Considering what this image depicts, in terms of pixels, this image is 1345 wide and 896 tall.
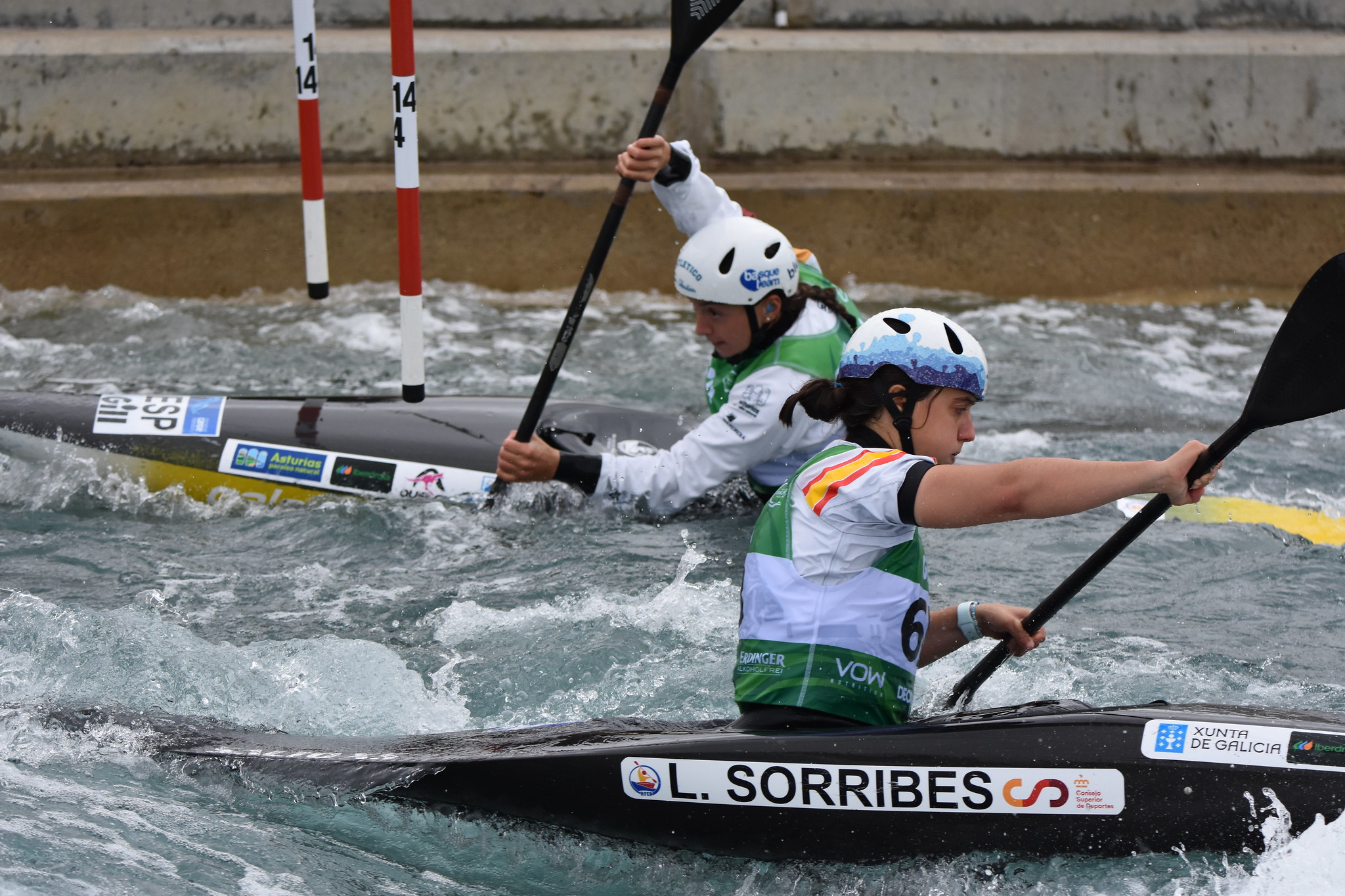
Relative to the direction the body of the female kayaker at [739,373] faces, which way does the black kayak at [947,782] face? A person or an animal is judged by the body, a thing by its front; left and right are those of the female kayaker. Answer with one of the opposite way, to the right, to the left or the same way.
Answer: the opposite way

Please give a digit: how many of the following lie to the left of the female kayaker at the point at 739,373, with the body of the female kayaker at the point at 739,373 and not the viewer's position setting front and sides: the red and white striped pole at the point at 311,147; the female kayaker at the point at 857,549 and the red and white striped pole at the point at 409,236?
1

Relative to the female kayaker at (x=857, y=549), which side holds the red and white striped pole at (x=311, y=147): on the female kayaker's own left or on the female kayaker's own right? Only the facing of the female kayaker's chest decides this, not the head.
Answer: on the female kayaker's own left

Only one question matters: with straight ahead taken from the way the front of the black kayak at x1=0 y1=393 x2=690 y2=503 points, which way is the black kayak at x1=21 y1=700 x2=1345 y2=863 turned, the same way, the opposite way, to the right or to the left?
the opposite way

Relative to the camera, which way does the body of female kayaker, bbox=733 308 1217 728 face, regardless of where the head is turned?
to the viewer's right

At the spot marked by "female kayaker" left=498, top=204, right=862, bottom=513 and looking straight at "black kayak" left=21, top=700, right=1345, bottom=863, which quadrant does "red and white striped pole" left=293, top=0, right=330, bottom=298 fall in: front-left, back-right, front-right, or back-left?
back-right

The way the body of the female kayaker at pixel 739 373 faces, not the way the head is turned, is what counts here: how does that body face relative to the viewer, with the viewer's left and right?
facing to the left of the viewer

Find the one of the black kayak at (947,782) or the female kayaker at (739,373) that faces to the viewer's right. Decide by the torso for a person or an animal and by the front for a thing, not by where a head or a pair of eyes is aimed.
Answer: the black kayak

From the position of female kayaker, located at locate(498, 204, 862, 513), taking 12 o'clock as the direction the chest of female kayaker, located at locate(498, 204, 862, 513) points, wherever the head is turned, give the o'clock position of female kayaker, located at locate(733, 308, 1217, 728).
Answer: female kayaker, located at locate(733, 308, 1217, 728) is roughly at 9 o'clock from female kayaker, located at locate(498, 204, 862, 513).

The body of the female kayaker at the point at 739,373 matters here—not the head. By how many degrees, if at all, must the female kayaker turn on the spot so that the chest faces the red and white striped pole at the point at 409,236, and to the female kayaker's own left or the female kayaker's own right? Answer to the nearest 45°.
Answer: approximately 45° to the female kayaker's own right

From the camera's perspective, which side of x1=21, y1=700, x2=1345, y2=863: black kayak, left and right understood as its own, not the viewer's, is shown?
right

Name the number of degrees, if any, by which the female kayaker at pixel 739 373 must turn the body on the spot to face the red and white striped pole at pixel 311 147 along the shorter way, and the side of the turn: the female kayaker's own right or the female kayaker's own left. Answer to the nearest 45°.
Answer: approximately 45° to the female kayaker's own right

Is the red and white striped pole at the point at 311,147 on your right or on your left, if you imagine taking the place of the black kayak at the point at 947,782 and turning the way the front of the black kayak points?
on your left
